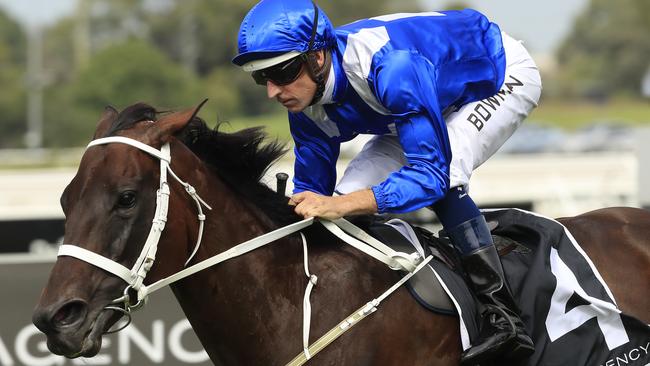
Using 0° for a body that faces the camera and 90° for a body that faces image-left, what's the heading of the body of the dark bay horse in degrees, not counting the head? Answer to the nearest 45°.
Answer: approximately 90°
